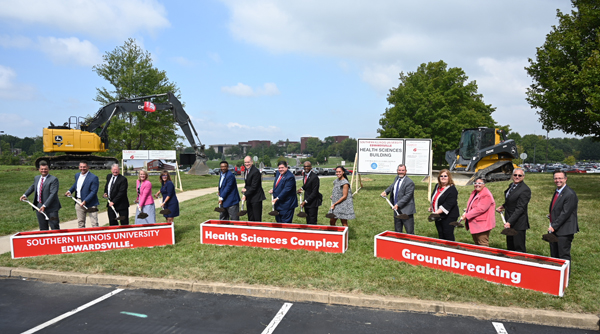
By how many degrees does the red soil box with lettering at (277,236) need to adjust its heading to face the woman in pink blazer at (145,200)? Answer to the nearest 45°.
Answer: approximately 90° to its right

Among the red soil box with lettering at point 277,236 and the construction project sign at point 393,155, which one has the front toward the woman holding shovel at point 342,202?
the construction project sign

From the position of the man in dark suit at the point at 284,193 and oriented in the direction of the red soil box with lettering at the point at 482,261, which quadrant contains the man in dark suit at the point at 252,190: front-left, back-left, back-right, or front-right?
back-right

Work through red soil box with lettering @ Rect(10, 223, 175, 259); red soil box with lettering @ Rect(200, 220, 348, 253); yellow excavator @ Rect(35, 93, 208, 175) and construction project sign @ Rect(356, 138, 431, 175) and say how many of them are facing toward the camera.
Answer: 3

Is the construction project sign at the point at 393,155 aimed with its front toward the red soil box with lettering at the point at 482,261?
yes

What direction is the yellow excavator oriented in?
to the viewer's right

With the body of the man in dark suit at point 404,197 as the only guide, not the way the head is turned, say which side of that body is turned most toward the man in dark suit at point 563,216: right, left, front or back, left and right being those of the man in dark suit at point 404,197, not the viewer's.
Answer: left

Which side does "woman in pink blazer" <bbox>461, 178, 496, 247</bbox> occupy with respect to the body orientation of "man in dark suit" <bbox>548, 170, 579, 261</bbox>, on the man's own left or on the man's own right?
on the man's own right

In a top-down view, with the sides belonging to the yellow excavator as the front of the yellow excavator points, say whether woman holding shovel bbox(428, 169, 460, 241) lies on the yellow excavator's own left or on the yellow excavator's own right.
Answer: on the yellow excavator's own right

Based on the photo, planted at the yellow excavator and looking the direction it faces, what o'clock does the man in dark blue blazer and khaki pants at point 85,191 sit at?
The man in dark blue blazer and khaki pants is roughly at 3 o'clock from the yellow excavator.

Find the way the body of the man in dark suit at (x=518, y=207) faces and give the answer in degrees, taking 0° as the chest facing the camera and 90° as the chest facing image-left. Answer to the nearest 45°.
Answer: approximately 45°

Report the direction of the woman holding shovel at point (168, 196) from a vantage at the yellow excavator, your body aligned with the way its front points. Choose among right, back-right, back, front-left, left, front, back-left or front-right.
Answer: right
